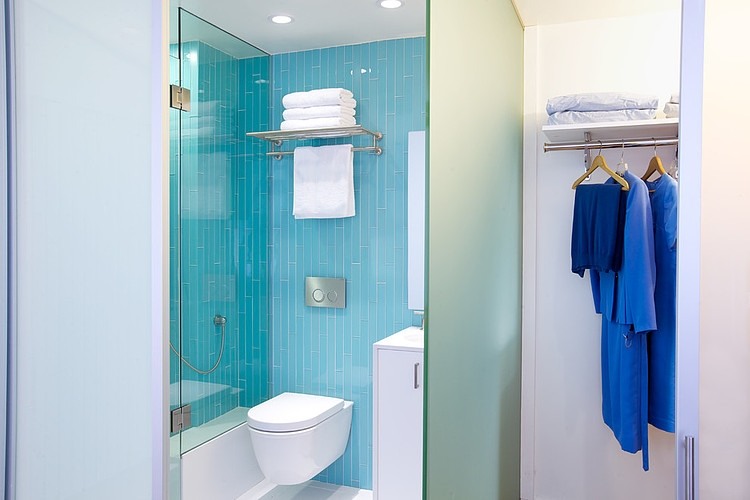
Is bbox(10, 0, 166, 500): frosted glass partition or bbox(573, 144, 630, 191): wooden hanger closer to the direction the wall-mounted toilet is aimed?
the frosted glass partition

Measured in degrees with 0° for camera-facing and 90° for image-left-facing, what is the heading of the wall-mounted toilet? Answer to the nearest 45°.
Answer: approximately 45°

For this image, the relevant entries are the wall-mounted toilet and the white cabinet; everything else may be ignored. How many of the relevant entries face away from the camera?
0

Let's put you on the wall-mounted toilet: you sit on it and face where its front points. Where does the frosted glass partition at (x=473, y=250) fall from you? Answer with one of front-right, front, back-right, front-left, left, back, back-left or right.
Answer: left

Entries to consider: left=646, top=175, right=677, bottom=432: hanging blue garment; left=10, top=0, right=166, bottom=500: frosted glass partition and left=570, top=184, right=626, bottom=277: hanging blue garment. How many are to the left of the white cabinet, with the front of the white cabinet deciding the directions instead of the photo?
2

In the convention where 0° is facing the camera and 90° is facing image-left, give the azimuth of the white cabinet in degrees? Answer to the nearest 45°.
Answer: approximately 0°

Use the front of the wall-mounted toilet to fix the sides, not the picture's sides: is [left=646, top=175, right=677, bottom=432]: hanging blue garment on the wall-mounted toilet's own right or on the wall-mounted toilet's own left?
on the wall-mounted toilet's own left
